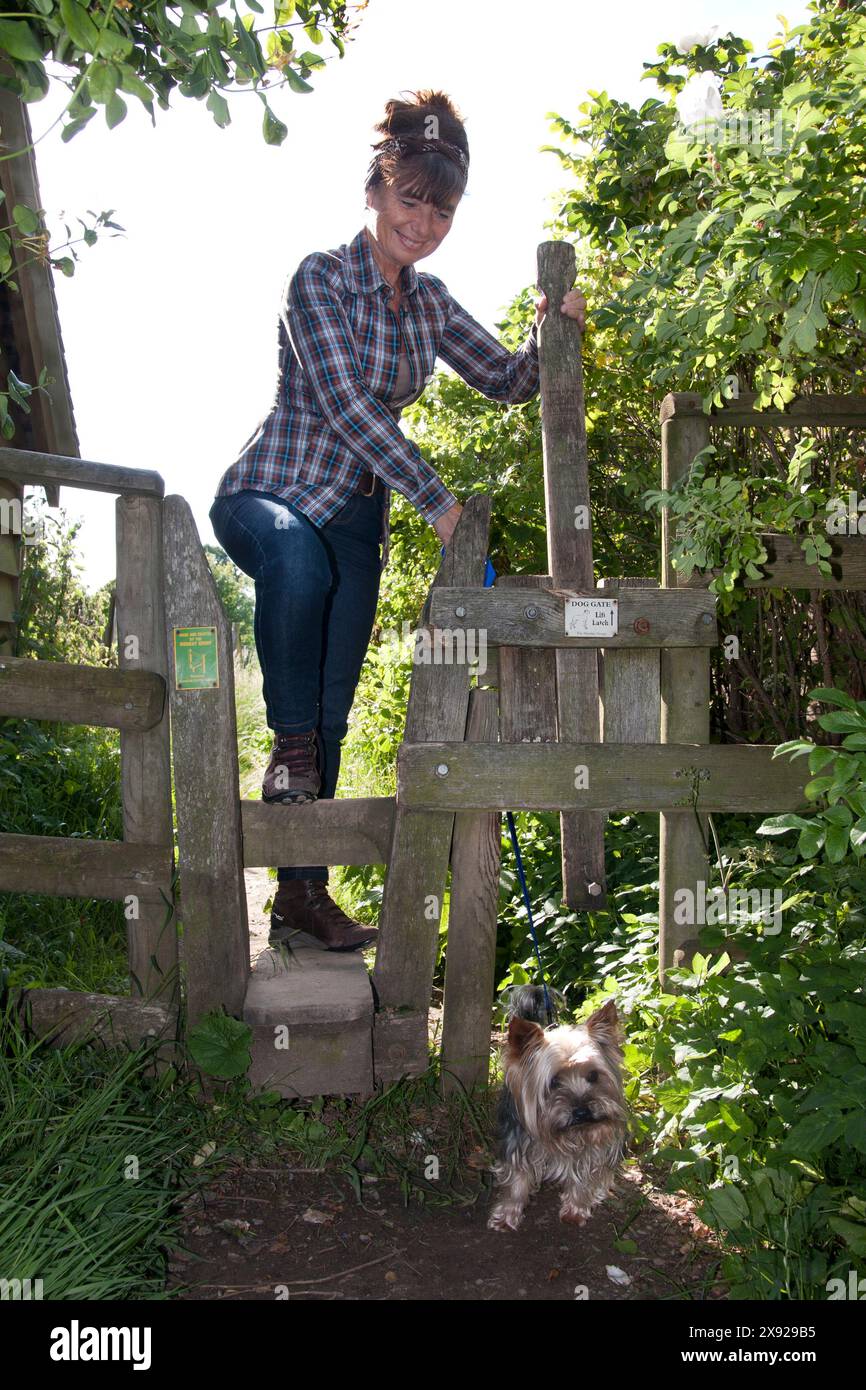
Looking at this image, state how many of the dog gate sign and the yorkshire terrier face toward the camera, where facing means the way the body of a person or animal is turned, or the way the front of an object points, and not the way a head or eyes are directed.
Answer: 2

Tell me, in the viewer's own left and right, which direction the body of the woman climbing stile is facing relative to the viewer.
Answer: facing the viewer and to the right of the viewer

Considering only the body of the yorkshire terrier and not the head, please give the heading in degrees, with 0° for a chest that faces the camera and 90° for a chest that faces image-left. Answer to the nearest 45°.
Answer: approximately 0°

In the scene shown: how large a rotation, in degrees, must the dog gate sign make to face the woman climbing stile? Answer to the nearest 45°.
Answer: approximately 90° to its right

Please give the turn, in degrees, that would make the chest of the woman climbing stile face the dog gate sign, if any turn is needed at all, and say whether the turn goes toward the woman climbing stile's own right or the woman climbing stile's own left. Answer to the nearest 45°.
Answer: approximately 45° to the woman climbing stile's own left
